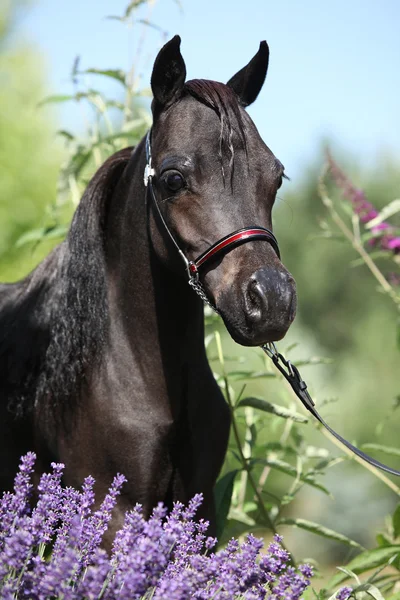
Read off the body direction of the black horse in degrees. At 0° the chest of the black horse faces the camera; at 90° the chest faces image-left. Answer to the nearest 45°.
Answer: approximately 315°

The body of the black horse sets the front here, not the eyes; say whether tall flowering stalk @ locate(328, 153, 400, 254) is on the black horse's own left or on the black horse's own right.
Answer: on the black horse's own left

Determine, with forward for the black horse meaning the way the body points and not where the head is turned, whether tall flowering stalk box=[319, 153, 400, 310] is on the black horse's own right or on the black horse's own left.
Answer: on the black horse's own left
